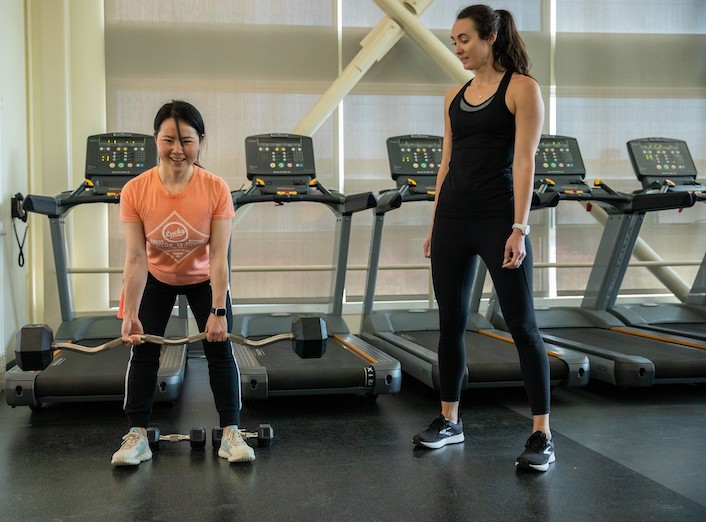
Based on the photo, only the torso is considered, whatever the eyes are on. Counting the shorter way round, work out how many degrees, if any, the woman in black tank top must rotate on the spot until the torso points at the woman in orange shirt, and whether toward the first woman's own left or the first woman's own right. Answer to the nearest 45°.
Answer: approximately 45° to the first woman's own right

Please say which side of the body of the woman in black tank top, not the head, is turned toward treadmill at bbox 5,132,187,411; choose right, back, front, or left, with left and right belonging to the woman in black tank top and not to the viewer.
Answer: right

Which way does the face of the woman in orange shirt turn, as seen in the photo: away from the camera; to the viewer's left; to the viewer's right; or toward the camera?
toward the camera

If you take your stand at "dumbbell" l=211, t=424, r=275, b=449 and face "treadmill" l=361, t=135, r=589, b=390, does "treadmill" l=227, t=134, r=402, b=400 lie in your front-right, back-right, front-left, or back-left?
front-left

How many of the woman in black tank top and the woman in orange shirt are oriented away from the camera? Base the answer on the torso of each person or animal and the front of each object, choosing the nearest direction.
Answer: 0

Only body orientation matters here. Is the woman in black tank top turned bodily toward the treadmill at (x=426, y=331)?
no

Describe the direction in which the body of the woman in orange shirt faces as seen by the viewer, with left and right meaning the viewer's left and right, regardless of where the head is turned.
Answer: facing the viewer

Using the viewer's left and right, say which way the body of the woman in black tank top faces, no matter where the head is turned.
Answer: facing the viewer and to the left of the viewer

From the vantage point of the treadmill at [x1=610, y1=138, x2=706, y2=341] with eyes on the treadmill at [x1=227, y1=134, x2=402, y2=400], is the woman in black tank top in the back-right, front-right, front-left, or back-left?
front-left

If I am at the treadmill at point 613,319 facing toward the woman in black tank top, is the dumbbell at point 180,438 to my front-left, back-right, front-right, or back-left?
front-right
